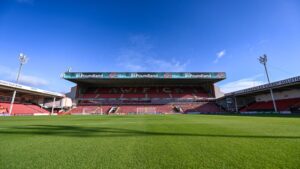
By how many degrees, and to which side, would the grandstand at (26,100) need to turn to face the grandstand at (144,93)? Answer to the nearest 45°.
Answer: approximately 45° to its left

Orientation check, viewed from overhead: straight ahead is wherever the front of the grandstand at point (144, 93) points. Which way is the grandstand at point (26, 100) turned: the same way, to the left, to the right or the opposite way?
to the left

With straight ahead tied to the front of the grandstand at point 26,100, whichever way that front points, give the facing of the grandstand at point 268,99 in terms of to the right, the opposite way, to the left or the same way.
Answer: the opposite way

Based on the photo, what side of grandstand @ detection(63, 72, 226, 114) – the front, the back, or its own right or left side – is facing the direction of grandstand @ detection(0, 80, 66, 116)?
right

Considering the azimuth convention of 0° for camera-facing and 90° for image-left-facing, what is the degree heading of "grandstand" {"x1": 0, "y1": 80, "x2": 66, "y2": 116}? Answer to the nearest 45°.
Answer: approximately 315°

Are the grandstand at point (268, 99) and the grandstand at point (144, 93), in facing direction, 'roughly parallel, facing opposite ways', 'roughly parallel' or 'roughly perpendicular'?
roughly perpendicular

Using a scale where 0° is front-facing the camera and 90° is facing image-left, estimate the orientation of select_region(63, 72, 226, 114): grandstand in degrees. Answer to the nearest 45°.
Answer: approximately 0°

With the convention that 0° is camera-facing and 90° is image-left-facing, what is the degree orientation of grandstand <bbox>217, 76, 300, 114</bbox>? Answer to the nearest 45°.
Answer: approximately 45°
